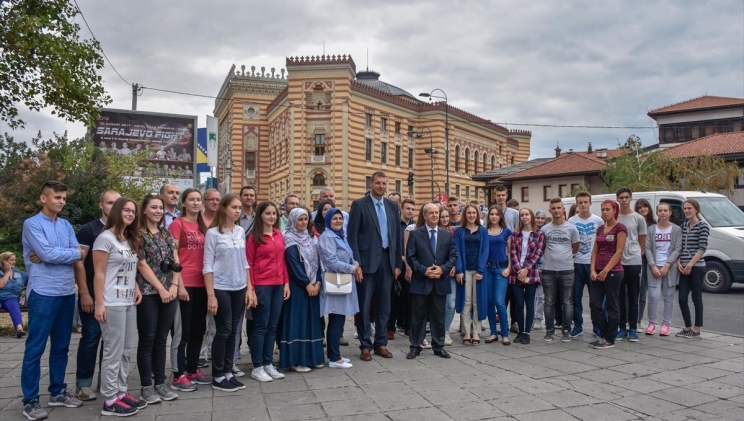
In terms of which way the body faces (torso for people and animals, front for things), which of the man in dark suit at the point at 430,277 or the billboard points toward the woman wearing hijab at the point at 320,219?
the billboard

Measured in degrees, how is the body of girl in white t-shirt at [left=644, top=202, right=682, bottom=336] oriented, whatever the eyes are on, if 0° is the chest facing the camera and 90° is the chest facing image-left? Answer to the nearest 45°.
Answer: approximately 0°

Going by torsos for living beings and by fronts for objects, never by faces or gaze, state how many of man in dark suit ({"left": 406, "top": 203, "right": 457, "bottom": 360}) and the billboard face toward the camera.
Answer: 2

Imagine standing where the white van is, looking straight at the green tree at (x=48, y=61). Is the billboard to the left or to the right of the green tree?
right

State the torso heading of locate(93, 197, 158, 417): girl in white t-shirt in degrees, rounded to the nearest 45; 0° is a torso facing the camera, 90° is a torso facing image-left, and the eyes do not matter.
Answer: approximately 315°

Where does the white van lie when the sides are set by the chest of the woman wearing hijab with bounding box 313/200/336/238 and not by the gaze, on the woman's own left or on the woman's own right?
on the woman's own left

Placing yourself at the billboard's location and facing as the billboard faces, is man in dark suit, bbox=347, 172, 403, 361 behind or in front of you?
in front
